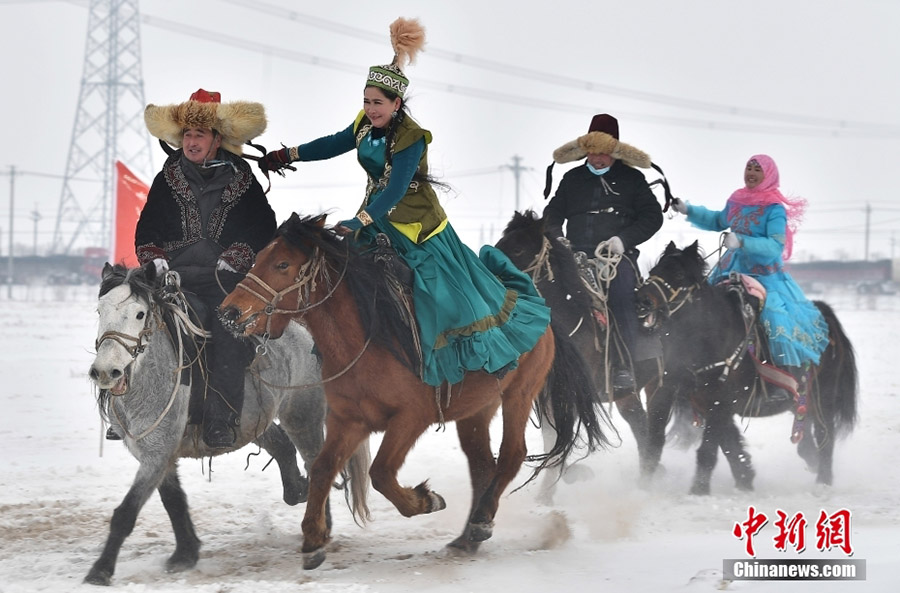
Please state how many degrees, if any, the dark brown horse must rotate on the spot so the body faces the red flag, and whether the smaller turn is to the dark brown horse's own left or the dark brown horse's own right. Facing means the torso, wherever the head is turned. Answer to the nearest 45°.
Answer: approximately 90° to the dark brown horse's own right

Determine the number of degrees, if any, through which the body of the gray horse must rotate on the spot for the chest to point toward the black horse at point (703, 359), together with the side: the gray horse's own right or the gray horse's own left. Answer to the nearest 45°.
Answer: approximately 180°

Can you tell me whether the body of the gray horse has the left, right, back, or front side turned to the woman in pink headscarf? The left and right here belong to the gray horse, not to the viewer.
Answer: back

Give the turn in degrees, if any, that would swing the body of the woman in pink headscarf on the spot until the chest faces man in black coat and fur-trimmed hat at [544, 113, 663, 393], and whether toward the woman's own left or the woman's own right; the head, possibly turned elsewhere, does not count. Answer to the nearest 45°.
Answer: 0° — they already face them

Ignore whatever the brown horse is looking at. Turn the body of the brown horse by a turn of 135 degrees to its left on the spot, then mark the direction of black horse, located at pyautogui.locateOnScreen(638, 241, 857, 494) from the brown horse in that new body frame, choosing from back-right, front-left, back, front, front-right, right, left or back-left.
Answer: front-left

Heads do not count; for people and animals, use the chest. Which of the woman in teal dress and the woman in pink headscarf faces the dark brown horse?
the woman in pink headscarf

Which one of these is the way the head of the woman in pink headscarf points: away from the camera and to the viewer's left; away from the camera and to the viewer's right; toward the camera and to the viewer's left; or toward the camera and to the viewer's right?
toward the camera and to the viewer's left

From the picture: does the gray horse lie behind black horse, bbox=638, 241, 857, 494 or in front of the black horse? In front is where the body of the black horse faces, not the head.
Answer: in front

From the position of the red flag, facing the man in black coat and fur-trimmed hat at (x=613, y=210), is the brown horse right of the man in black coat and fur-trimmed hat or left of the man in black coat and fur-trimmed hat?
right

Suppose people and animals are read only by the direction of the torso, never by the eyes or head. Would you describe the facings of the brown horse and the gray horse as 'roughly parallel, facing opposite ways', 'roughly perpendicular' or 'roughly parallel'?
roughly parallel

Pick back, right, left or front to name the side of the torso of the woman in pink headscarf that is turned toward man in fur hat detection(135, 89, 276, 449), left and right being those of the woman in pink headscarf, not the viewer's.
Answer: front

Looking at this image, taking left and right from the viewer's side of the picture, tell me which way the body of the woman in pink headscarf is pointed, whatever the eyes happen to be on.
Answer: facing the viewer and to the left of the viewer

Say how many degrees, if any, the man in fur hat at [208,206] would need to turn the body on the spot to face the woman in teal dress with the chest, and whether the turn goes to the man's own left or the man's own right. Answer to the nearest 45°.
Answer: approximately 90° to the man's own left

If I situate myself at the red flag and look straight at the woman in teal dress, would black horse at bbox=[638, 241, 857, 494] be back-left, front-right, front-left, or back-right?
front-left

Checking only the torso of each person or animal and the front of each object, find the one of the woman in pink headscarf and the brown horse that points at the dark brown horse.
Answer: the woman in pink headscarf
